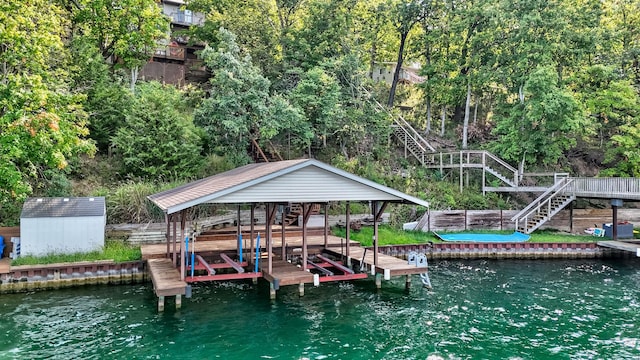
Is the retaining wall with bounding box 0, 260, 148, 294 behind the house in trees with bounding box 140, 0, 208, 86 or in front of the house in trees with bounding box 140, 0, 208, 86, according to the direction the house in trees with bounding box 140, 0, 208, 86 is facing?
in front

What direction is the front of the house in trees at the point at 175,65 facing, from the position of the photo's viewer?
facing the viewer

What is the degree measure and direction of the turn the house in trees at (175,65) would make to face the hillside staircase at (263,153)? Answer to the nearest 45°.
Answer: approximately 45° to its left

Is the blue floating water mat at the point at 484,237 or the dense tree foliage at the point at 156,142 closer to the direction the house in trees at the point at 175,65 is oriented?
the dense tree foliage

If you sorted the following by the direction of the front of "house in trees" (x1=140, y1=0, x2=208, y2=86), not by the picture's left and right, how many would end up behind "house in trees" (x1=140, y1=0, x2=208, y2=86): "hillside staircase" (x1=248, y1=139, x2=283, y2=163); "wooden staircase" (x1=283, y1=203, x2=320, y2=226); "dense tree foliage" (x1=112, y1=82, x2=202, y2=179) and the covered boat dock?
0

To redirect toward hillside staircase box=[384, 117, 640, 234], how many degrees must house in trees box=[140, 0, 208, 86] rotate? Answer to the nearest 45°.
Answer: approximately 45° to its left

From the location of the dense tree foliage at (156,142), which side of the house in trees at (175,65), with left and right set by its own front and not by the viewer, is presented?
front

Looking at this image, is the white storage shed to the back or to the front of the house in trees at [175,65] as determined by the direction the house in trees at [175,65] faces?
to the front

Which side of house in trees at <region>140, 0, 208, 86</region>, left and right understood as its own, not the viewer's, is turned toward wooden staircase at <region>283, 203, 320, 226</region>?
front

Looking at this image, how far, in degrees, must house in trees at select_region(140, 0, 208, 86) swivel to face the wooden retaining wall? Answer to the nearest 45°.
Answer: approximately 45° to its left

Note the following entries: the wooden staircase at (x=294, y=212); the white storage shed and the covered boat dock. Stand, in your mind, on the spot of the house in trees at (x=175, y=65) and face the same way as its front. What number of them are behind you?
0

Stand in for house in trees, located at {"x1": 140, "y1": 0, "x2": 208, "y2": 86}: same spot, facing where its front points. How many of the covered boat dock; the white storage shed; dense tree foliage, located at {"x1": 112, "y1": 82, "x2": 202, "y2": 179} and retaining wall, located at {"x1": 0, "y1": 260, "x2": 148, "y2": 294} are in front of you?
4

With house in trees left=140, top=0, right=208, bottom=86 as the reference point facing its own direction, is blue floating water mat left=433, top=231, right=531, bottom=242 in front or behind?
in front

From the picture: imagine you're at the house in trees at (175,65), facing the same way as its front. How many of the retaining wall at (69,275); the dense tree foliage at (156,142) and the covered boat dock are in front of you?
3

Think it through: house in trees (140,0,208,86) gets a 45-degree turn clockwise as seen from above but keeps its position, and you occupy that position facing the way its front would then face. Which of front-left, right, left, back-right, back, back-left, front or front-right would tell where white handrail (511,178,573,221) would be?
left
